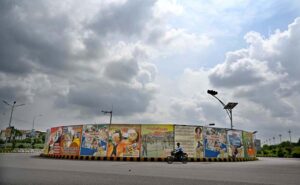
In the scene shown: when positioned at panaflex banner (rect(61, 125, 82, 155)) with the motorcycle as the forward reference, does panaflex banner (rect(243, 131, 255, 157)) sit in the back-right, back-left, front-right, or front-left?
front-left

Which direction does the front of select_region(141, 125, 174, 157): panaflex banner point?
toward the camera

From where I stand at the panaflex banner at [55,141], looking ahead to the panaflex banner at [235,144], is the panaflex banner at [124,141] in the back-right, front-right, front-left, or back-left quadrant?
front-right

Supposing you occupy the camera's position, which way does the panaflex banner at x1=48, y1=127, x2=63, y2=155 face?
facing the viewer and to the left of the viewer

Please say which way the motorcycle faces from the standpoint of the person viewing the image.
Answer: facing to the left of the viewer

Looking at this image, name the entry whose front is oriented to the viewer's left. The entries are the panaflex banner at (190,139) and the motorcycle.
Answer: the motorcycle

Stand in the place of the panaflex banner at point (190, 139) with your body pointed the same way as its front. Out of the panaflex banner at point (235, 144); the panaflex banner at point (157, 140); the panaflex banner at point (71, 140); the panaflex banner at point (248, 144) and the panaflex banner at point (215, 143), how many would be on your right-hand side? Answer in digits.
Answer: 2

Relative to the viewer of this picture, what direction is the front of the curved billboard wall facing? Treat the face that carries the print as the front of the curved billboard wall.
facing the viewer

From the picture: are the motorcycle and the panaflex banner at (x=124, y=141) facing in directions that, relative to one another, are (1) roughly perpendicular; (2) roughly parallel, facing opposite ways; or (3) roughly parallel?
roughly perpendicular

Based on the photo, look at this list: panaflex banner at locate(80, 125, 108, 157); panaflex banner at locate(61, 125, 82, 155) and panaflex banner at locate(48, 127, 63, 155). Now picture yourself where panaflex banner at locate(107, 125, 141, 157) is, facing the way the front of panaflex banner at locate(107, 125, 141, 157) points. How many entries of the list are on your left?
0

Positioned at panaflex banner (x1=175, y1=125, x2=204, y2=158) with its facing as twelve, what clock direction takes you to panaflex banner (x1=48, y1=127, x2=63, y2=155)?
panaflex banner (x1=48, y1=127, x2=63, y2=155) is roughly at 3 o'clock from panaflex banner (x1=175, y1=125, x2=204, y2=158).

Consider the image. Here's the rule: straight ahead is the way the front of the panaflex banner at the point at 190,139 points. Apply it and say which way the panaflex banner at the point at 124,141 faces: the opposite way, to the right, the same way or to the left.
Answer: the same way

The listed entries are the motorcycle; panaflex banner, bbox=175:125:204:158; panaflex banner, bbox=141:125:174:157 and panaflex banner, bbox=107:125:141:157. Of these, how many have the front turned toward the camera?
3

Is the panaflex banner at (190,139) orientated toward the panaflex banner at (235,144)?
no

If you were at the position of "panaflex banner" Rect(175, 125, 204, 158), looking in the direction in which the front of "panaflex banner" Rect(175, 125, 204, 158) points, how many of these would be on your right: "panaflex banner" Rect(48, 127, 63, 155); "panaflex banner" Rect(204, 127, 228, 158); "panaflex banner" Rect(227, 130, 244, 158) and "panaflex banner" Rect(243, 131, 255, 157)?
1

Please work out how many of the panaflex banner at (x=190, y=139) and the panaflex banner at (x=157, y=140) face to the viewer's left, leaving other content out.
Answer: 0

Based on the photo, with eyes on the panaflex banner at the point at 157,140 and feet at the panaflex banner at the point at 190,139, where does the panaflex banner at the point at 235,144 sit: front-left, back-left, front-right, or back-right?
back-right

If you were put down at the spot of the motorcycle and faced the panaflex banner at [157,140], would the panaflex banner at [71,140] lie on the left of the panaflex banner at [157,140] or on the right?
left

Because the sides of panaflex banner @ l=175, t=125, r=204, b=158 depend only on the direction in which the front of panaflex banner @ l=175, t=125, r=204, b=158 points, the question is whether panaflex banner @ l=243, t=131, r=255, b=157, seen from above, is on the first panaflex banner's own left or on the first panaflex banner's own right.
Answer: on the first panaflex banner's own left

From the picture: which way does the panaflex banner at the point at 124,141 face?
toward the camera
